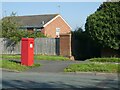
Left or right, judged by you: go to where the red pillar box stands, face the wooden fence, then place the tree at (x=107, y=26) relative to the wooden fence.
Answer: right

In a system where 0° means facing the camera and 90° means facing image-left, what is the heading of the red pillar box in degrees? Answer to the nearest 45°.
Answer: approximately 315°

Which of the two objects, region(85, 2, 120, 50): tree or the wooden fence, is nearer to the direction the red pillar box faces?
the tree

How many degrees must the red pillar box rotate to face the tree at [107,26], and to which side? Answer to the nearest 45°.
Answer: approximately 90° to its left

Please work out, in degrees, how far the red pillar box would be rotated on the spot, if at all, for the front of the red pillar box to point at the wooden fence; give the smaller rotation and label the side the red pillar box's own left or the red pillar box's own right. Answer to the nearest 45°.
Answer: approximately 135° to the red pillar box's own left

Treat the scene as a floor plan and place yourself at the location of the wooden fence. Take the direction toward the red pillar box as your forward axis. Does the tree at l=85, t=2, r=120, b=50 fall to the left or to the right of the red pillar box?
left
